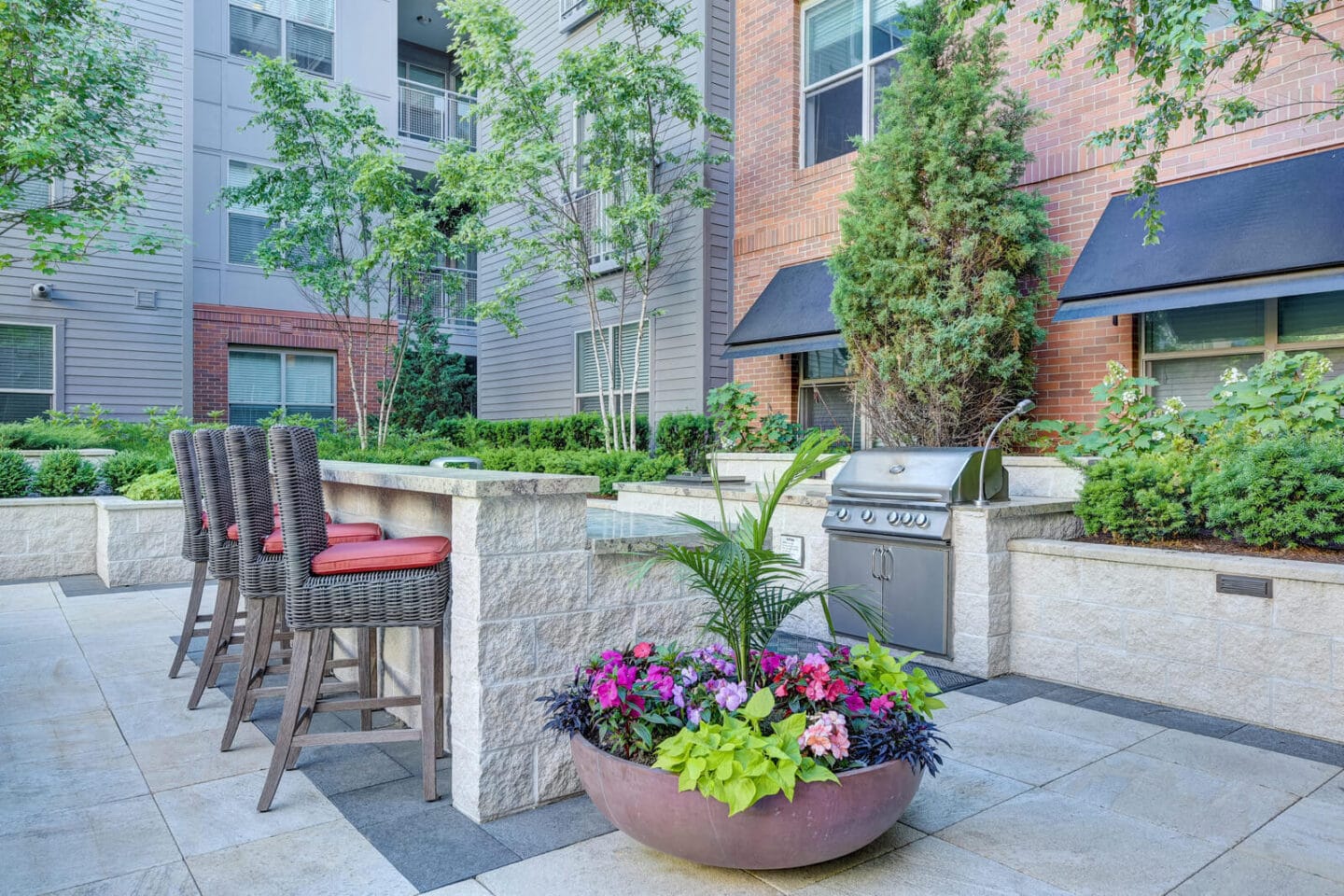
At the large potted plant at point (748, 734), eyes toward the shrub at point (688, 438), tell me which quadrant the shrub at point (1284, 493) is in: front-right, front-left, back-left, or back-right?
front-right

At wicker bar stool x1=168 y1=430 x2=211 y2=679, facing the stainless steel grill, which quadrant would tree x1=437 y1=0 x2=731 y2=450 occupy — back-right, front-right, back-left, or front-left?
front-left

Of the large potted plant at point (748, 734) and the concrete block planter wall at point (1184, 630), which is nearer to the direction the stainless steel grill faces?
the large potted plant

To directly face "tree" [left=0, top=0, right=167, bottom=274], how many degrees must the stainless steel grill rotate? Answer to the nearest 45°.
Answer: approximately 45° to its right

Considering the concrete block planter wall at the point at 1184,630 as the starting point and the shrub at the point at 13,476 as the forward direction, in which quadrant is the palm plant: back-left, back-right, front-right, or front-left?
front-left

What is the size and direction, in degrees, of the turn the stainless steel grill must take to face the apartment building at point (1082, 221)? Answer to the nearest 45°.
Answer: approximately 180°

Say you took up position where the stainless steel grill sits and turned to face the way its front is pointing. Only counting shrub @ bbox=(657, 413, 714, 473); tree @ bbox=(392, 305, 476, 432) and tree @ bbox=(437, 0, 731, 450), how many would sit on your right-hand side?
3

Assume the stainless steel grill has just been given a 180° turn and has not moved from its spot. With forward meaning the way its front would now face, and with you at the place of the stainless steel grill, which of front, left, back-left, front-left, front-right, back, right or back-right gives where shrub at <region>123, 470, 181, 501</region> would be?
back-left

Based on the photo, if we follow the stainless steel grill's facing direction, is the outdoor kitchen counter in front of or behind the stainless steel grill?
in front

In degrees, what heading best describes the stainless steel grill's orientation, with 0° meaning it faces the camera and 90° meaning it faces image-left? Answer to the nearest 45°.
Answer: approximately 45°

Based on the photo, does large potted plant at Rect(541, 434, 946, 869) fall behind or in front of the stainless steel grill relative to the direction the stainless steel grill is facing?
in front

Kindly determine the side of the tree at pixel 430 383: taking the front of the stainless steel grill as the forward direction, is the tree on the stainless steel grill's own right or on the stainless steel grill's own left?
on the stainless steel grill's own right

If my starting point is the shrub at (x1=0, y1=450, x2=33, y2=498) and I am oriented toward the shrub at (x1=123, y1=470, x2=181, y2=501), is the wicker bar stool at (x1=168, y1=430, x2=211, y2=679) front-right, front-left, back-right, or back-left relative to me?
front-right

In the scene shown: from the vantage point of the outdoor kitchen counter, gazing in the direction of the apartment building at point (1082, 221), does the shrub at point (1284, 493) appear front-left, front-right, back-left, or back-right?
front-right

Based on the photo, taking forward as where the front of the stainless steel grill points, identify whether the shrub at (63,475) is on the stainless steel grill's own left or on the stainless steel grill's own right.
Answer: on the stainless steel grill's own right

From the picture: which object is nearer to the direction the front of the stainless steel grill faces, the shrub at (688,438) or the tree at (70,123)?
the tree

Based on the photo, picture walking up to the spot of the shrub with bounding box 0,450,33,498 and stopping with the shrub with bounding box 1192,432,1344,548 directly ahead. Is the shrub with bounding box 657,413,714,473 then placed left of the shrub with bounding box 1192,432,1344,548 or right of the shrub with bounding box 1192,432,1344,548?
left
